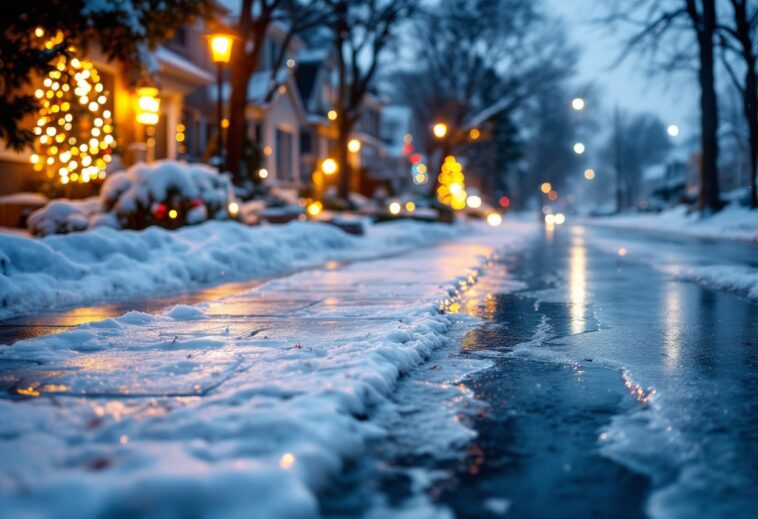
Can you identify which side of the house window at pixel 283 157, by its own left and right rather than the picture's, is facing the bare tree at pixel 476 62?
left

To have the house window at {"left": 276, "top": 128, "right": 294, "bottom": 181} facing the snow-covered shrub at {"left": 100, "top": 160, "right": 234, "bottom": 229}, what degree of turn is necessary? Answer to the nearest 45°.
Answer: approximately 45° to its right

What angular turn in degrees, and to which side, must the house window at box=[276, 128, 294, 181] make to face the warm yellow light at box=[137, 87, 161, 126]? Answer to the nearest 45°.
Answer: approximately 45° to its right

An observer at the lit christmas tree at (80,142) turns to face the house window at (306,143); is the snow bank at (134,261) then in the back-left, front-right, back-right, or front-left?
back-right

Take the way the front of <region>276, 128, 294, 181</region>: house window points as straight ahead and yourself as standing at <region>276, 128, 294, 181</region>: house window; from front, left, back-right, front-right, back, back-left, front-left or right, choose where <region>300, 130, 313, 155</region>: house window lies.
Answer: back-left

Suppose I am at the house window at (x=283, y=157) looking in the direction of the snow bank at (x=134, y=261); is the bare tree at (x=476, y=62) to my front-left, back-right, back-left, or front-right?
back-left

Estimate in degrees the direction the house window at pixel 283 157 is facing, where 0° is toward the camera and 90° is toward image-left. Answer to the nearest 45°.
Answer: approximately 315°

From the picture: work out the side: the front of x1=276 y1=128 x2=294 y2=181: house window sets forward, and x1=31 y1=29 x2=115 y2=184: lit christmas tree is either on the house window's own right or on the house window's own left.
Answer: on the house window's own right

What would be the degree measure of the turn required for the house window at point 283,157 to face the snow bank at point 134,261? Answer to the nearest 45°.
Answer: approximately 45° to its right
